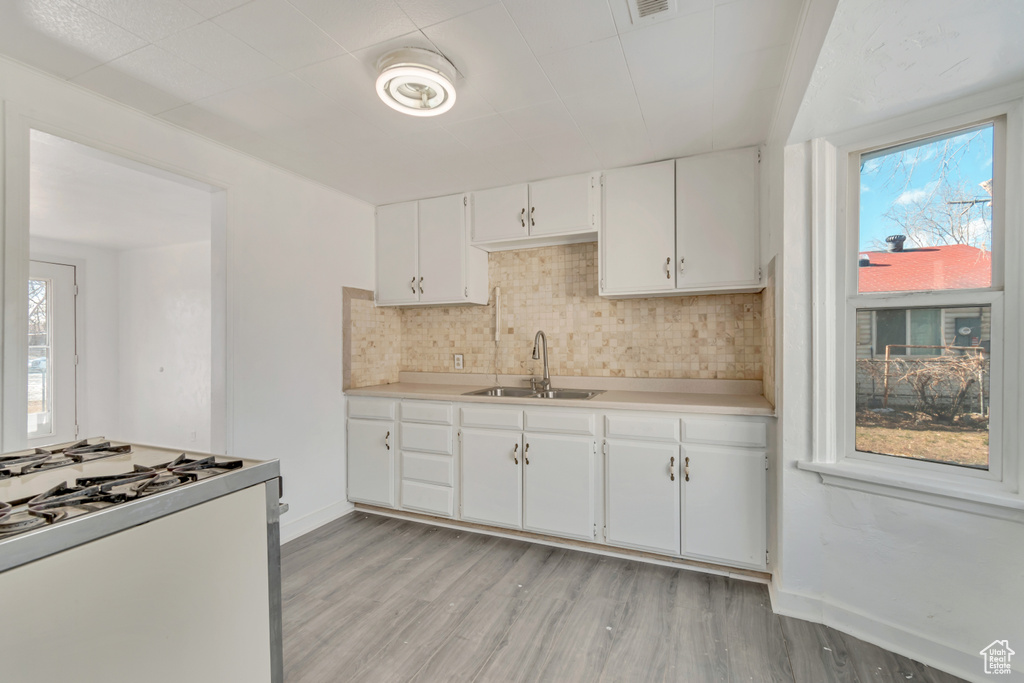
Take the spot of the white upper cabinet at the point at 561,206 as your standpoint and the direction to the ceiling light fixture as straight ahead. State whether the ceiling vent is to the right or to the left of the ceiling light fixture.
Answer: left

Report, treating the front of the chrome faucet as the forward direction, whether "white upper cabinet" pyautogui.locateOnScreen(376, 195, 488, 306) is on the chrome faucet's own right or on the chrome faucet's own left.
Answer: on the chrome faucet's own right

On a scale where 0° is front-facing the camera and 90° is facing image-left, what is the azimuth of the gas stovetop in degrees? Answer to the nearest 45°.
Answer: approximately 225°

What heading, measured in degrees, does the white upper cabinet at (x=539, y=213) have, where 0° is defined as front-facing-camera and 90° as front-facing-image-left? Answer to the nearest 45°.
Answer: approximately 45°
